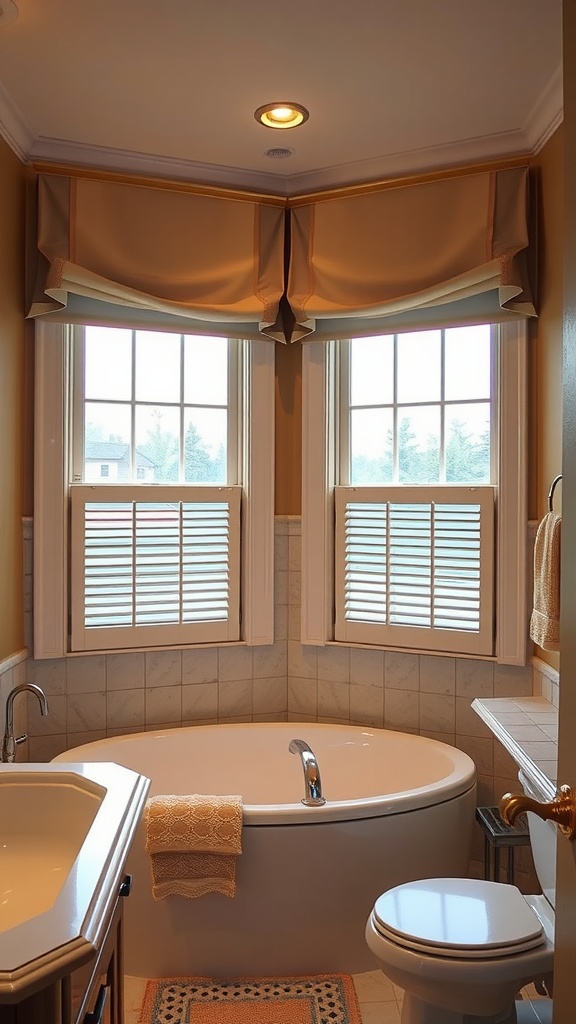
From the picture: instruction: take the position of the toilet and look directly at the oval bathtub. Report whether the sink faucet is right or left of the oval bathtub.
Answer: left

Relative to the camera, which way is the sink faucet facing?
to the viewer's right

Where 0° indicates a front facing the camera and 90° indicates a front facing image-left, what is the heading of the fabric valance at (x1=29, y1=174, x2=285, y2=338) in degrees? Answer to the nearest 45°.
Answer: approximately 315°

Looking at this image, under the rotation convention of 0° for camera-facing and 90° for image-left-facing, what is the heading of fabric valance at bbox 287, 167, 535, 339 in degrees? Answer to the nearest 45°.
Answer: approximately 45°
